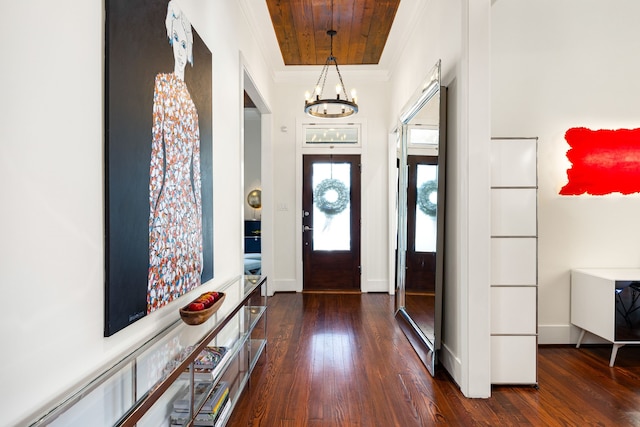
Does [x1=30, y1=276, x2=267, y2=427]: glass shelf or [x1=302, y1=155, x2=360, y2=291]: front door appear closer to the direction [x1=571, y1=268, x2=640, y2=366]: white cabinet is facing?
the glass shelf

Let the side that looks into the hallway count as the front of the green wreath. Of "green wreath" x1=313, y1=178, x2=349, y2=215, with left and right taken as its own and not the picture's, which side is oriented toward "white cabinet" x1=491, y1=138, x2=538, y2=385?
front

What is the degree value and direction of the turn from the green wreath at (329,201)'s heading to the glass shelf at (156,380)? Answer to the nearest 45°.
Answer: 0° — it already faces it

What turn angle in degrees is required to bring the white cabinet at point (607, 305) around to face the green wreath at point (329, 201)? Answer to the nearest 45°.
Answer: approximately 90° to its right

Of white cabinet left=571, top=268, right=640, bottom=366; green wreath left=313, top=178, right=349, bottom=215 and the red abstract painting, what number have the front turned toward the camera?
3

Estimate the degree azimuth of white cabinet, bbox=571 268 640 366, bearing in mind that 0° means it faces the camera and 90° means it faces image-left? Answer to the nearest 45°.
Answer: approximately 0°

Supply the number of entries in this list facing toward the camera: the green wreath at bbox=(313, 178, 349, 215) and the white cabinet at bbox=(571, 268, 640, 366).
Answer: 2

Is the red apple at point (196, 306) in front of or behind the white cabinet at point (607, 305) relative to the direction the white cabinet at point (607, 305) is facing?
in front

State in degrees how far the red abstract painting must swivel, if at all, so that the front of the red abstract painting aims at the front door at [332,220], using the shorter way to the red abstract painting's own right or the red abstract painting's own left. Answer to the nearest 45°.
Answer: approximately 90° to the red abstract painting's own right

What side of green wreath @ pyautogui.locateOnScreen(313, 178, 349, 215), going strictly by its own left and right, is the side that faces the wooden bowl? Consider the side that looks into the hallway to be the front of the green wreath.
front

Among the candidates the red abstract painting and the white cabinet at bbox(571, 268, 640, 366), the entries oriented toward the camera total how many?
2

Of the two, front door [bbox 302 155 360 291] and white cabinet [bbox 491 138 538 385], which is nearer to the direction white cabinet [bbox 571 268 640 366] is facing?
the white cabinet

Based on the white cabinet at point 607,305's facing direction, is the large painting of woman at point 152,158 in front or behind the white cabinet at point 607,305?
in front

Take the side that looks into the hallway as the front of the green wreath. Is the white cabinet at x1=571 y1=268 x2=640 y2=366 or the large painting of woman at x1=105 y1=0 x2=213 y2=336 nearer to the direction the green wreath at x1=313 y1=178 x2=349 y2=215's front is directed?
the large painting of woman

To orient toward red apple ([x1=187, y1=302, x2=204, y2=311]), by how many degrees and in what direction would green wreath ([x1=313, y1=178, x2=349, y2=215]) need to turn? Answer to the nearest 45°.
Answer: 0° — it already faces it

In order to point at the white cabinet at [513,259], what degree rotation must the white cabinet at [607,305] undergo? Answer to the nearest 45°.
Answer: approximately 45° to its right

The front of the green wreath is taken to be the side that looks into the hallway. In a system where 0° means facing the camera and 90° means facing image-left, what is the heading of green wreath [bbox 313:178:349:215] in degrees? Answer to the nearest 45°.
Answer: approximately 0°
